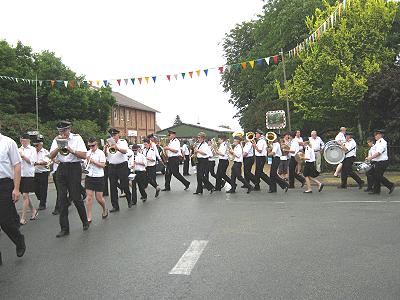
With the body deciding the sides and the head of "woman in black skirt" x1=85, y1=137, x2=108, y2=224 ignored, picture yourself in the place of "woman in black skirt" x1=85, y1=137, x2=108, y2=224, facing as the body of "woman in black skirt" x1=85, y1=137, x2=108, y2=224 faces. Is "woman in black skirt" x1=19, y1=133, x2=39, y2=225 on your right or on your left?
on your right

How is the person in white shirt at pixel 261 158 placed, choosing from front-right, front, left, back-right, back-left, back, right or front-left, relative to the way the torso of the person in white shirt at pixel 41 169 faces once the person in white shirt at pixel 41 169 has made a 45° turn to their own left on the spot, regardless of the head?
left

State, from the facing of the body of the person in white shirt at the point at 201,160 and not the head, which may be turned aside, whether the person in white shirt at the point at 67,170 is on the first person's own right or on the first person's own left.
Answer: on the first person's own left

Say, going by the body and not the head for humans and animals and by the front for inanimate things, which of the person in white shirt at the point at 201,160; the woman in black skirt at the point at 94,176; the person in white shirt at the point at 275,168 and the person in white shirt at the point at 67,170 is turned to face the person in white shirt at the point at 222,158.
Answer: the person in white shirt at the point at 275,168

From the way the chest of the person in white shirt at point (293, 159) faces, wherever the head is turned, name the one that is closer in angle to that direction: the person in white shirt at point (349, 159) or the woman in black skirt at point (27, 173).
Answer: the woman in black skirt

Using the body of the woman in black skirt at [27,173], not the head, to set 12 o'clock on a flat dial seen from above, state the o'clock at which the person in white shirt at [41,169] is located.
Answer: The person in white shirt is roughly at 5 o'clock from the woman in black skirt.

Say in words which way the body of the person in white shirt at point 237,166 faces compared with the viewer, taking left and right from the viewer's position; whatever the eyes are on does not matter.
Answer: facing to the left of the viewer

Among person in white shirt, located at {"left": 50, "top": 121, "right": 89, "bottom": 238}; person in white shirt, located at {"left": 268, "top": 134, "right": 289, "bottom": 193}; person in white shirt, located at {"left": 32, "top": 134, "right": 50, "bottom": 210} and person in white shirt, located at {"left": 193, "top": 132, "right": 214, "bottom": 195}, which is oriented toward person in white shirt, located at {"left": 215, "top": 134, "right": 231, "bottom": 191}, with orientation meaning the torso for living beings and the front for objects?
person in white shirt, located at {"left": 268, "top": 134, "right": 289, "bottom": 193}

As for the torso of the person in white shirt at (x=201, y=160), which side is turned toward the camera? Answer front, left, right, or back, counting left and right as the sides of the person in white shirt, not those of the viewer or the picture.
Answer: left

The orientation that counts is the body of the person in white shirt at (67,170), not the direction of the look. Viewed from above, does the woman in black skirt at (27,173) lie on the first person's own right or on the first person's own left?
on the first person's own right

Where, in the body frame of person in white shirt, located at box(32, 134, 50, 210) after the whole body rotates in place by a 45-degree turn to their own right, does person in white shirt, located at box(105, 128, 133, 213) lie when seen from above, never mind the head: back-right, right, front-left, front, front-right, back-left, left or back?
back-left

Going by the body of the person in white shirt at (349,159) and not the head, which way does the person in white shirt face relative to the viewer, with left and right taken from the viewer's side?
facing to the left of the viewer

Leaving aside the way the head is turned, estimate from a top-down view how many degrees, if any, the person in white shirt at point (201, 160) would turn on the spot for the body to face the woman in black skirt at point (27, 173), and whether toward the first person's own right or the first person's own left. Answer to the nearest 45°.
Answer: approximately 45° to the first person's own left
